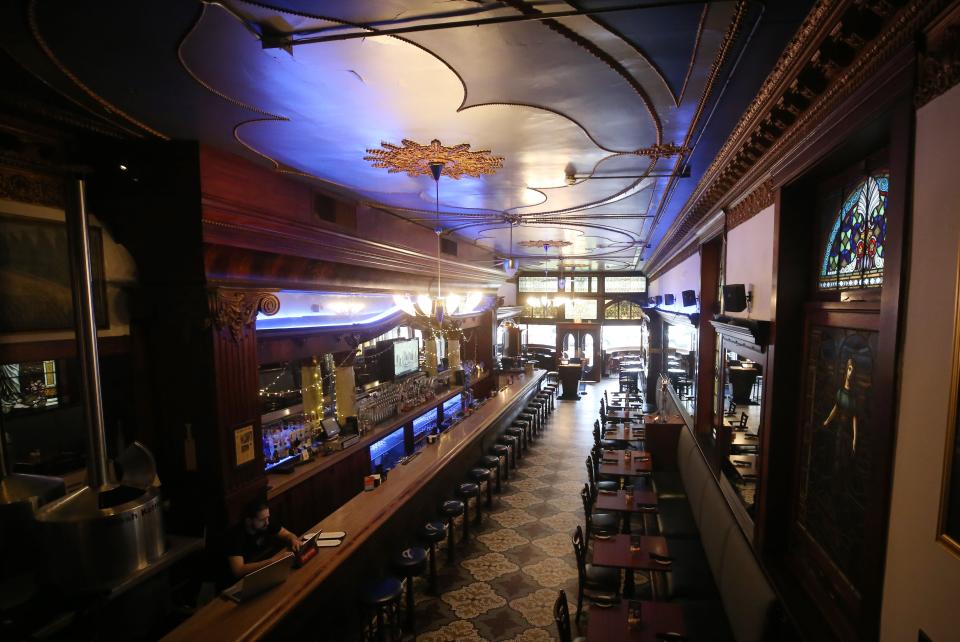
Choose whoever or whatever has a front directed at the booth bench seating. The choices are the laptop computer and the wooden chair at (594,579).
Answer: the wooden chair

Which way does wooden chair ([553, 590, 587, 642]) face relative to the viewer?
to the viewer's right

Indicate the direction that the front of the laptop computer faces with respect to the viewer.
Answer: facing away from the viewer and to the left of the viewer

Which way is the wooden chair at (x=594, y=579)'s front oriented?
to the viewer's right

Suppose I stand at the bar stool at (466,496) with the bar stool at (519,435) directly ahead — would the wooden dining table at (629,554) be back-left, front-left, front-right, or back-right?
back-right

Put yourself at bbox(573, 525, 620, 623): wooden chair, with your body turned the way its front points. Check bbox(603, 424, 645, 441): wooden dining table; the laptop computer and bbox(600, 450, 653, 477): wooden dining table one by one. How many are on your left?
2

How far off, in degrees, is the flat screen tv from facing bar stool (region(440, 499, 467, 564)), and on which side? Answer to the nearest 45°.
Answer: approximately 45° to its right

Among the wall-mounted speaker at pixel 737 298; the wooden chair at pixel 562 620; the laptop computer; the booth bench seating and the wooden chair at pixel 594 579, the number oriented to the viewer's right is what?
2

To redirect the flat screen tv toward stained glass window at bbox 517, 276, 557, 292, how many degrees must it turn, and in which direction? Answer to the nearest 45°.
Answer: approximately 90° to its left

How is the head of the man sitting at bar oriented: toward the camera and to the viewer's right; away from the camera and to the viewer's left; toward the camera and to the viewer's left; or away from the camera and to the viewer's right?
toward the camera and to the viewer's right
